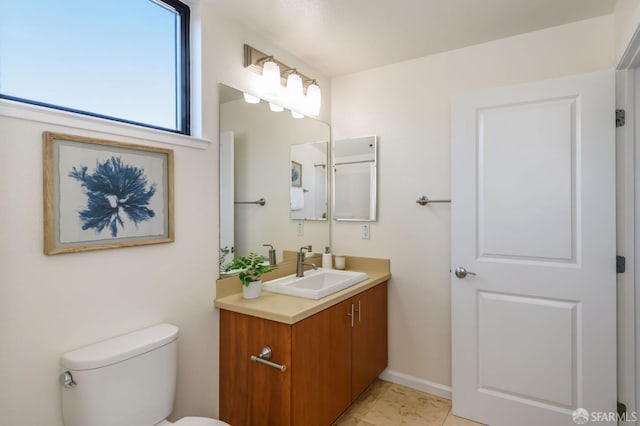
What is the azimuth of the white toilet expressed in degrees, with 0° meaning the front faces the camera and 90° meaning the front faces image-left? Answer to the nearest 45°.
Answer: approximately 315°

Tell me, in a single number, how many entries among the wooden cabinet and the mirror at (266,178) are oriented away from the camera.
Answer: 0

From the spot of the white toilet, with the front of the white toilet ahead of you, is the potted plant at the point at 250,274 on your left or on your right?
on your left
